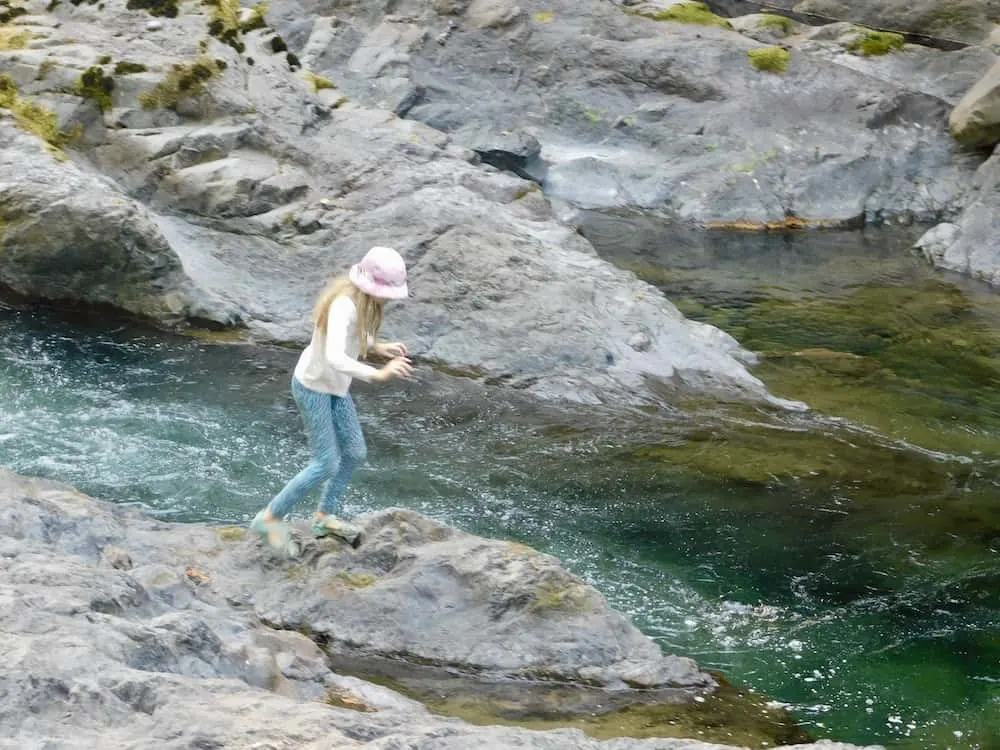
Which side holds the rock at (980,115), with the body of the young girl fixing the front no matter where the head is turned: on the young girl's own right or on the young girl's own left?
on the young girl's own left

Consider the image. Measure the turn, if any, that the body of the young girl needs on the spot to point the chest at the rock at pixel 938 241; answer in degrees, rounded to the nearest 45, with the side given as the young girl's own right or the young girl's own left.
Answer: approximately 45° to the young girl's own left

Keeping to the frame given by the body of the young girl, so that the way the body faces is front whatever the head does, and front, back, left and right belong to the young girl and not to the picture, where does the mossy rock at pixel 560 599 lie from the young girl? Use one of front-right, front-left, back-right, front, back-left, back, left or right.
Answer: front-right

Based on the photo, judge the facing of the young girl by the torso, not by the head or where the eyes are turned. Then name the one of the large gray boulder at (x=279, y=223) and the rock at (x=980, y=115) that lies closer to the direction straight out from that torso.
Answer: the rock

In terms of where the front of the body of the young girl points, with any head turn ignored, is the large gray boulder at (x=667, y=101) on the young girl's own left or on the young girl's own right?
on the young girl's own left

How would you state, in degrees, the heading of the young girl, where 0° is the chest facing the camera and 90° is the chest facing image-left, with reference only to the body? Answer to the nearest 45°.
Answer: approximately 270°

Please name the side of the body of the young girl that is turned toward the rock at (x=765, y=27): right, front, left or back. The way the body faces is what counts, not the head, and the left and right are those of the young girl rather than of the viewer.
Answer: left

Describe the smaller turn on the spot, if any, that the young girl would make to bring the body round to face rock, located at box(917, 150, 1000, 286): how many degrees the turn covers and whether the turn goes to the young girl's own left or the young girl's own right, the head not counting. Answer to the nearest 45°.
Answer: approximately 45° to the young girl's own left

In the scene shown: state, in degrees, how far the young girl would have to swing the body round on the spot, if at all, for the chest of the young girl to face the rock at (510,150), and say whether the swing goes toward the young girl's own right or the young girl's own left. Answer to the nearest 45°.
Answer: approximately 90° to the young girl's own left

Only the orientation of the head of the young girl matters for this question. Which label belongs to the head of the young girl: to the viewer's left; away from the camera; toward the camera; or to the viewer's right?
to the viewer's right

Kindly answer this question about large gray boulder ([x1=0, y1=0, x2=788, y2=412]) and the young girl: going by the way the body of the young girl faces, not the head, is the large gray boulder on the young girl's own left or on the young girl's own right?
on the young girl's own left
